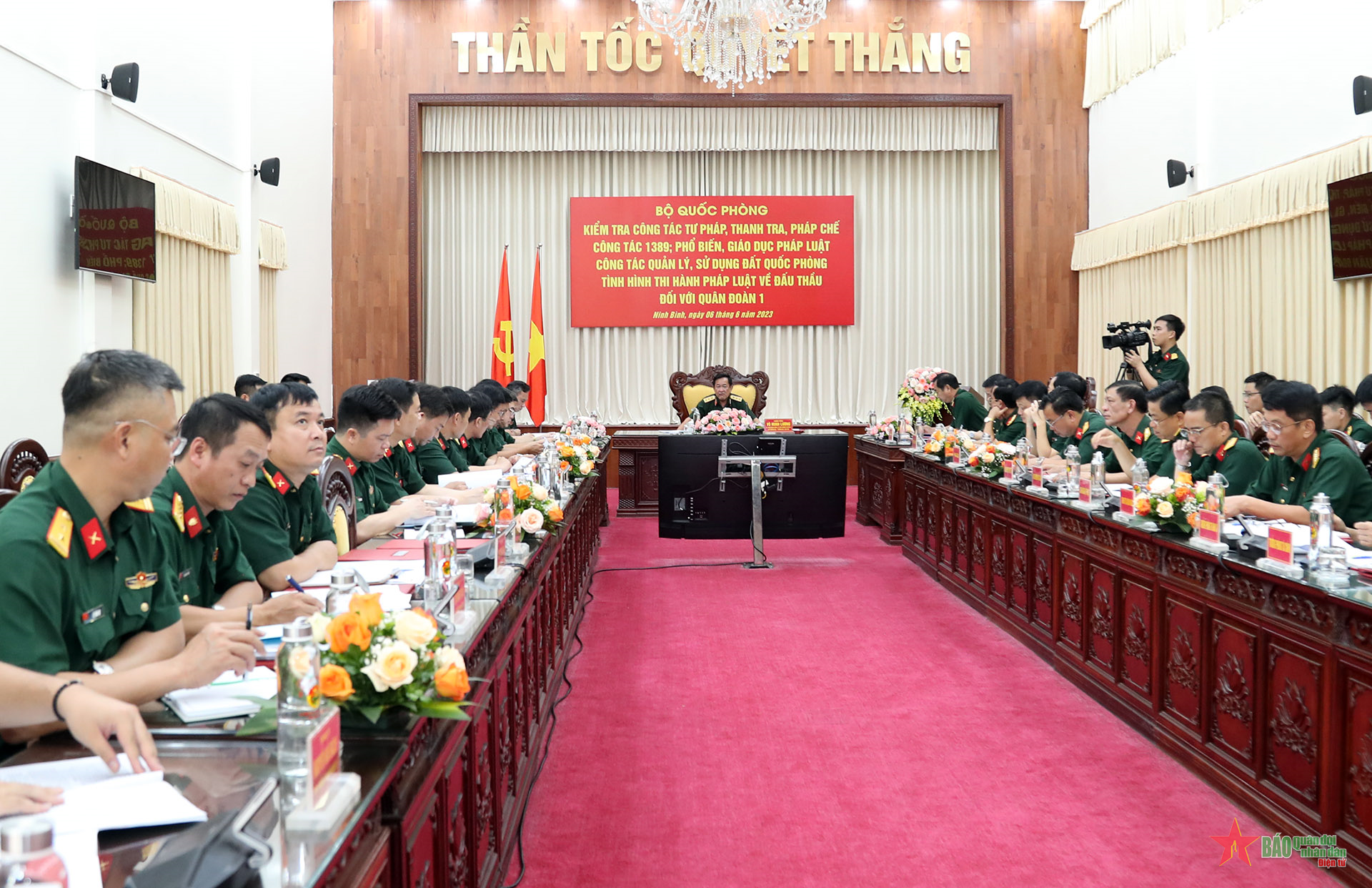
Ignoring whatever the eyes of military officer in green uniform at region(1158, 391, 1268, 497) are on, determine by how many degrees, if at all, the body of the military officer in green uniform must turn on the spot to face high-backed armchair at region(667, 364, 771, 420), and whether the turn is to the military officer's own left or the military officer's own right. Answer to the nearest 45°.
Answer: approximately 90° to the military officer's own right

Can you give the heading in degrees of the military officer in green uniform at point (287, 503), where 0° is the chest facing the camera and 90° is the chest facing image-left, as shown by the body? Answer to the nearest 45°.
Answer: approximately 315°

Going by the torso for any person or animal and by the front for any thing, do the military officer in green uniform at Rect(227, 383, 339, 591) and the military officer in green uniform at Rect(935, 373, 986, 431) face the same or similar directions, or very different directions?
very different directions

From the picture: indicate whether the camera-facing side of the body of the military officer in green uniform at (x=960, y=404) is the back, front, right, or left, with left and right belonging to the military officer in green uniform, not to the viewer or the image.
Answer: left

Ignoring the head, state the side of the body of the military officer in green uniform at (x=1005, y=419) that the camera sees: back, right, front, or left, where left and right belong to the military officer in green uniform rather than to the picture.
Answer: left

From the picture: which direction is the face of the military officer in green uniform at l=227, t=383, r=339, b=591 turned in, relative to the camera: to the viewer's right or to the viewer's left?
to the viewer's right

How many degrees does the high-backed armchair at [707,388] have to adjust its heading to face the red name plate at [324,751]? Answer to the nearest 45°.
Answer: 0° — it already faces it

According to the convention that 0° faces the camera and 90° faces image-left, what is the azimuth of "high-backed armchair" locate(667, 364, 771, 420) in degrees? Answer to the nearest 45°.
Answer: approximately 0°

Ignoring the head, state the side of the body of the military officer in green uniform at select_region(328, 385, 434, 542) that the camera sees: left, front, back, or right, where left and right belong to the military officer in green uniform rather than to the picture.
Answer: right

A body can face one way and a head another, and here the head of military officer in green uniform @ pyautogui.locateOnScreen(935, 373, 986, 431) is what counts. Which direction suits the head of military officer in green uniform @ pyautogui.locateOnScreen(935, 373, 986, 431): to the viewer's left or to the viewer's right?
to the viewer's left

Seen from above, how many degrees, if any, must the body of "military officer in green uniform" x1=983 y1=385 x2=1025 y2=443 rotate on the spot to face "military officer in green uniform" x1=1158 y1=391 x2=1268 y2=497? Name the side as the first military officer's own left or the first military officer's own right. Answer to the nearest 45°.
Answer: approximately 90° to the first military officer's own left
